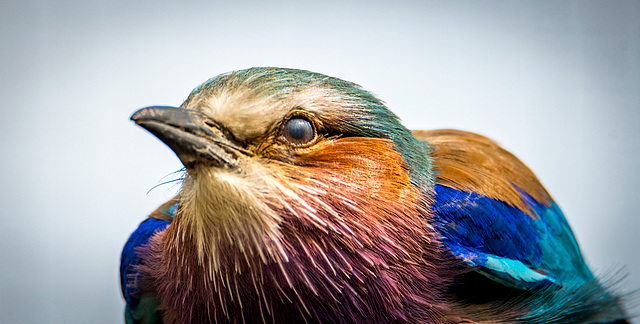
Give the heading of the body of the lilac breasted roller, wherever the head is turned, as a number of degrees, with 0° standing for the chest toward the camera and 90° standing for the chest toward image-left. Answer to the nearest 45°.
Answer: approximately 45°
